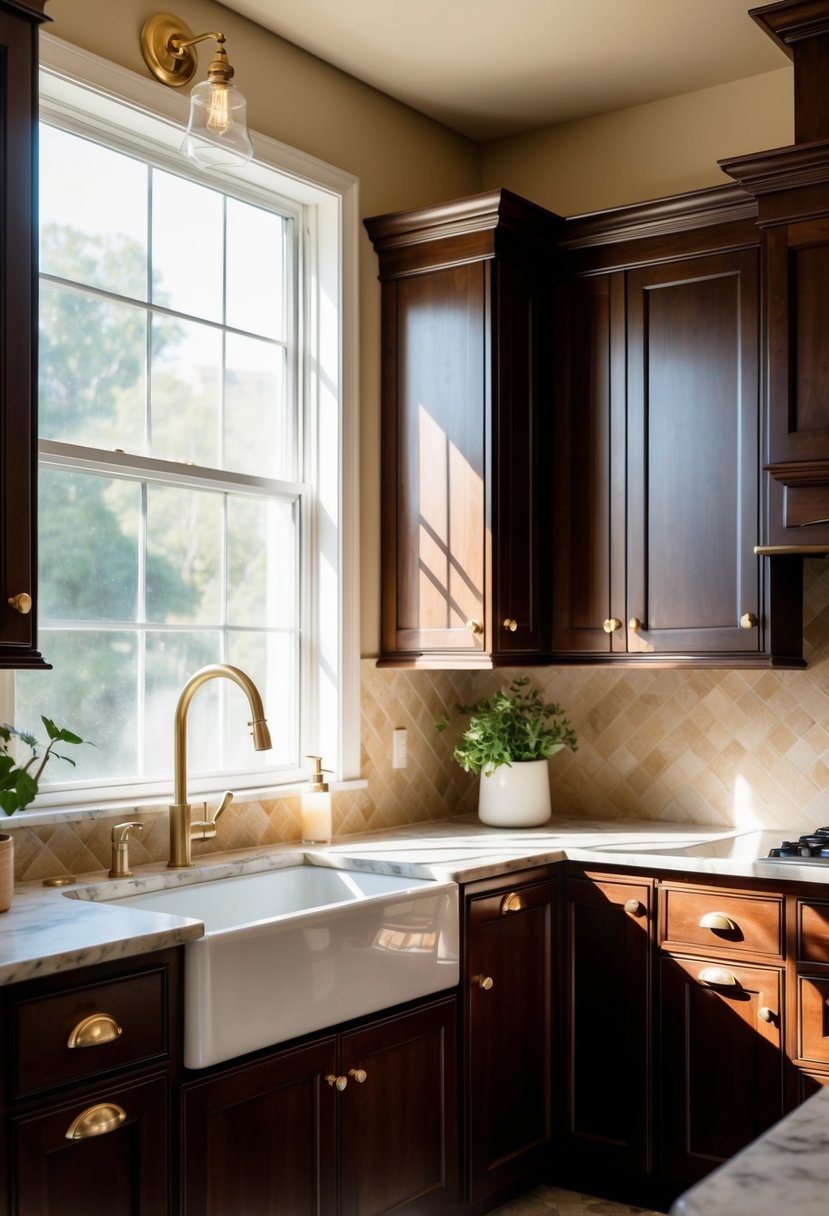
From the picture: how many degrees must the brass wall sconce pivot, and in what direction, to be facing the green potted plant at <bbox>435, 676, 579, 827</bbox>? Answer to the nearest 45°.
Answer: approximately 90° to its left

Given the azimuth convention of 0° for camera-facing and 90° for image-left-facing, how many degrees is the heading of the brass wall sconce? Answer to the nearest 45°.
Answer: approximately 315°

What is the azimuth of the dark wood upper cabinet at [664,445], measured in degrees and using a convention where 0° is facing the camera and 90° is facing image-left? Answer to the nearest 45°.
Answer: approximately 45°

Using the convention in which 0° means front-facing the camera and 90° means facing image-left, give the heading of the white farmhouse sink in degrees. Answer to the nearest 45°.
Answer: approximately 315°
